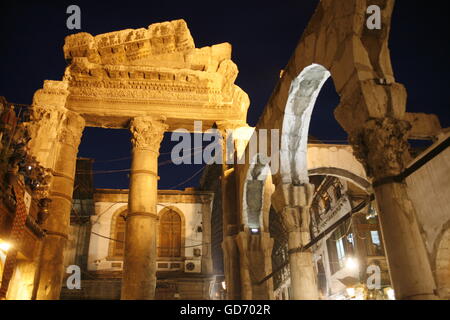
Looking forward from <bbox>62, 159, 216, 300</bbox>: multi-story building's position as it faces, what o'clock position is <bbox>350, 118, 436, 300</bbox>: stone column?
The stone column is roughly at 12 o'clock from the multi-story building.

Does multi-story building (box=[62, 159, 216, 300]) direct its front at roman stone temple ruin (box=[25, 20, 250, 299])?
yes

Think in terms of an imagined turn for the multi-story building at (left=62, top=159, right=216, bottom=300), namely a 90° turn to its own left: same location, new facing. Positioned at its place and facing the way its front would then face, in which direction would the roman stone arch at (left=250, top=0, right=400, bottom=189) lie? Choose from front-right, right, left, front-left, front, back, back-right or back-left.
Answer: right

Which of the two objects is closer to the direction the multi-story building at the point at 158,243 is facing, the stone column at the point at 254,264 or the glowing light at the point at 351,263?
the stone column

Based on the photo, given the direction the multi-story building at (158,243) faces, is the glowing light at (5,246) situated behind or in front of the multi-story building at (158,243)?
in front

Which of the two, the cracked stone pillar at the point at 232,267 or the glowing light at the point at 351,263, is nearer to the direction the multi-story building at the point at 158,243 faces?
the cracked stone pillar

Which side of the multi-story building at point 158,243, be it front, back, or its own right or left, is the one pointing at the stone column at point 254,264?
front

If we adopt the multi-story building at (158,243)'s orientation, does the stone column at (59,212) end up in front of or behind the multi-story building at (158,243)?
in front

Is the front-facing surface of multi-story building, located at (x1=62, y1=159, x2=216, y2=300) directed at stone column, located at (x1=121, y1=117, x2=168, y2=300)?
yes

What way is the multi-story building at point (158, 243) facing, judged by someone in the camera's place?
facing the viewer

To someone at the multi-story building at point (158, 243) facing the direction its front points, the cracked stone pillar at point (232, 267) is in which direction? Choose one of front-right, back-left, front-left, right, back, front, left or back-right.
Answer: front

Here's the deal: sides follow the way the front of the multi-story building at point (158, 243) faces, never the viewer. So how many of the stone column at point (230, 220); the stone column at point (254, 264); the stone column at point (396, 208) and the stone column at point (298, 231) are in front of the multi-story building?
4

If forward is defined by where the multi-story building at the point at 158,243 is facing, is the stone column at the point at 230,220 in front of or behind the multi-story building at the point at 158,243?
in front

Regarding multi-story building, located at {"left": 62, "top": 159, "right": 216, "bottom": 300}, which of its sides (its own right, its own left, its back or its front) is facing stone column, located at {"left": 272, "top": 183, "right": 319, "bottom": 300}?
front

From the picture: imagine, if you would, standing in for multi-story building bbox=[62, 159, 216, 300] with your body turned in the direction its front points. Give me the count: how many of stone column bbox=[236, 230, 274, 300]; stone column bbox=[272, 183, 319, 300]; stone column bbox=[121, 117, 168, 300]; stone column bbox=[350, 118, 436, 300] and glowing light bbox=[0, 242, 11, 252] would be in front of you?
5

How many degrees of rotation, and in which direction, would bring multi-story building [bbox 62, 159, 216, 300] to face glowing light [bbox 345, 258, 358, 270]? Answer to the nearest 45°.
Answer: approximately 90° to its left
